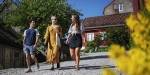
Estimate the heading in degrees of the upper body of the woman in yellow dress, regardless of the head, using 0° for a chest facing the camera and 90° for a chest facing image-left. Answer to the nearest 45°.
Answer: approximately 0°

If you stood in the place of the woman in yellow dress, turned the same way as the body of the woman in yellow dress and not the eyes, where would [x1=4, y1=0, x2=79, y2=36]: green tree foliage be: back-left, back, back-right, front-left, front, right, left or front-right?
back

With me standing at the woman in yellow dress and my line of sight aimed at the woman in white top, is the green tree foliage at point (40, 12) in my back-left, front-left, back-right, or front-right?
back-left

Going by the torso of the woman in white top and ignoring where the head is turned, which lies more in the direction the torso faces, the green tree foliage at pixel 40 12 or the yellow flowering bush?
the yellow flowering bush

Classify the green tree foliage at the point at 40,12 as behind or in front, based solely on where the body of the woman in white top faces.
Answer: behind

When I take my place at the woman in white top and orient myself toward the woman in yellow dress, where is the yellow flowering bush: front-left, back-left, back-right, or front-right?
back-left

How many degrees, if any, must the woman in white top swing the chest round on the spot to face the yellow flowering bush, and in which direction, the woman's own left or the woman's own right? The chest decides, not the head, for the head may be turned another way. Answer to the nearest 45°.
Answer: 0° — they already face it

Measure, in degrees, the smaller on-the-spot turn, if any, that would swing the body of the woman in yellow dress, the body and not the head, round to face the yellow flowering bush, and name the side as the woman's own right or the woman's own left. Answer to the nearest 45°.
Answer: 0° — they already face it

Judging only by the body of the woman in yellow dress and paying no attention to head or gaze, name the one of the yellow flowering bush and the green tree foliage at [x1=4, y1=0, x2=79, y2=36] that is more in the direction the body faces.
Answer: the yellow flowering bush

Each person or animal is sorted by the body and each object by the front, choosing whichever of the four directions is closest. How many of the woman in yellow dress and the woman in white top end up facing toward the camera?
2
